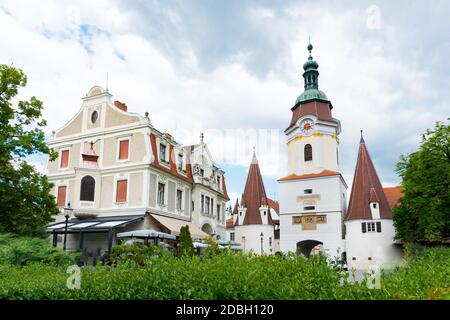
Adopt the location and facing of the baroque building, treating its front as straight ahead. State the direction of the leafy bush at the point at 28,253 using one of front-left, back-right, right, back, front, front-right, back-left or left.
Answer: front-right

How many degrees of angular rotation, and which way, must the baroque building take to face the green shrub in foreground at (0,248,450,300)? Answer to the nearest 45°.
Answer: approximately 45° to its right

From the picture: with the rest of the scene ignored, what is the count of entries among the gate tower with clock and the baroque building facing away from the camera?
0

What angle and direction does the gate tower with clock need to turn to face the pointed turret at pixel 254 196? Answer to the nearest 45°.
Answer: approximately 135° to its right

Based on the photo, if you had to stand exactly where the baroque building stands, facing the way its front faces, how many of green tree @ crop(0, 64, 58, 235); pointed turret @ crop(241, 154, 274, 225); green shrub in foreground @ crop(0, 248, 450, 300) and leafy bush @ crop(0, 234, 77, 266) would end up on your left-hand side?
1

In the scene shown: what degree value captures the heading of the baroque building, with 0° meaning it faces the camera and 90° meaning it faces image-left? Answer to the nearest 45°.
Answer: approximately 315°

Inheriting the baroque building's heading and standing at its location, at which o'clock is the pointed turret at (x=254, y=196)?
The pointed turret is roughly at 9 o'clock from the baroque building.

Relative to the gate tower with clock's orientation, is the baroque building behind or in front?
in front

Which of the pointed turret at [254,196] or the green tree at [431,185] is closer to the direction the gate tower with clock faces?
the green tree

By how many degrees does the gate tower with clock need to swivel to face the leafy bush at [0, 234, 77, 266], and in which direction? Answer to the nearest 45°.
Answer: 0° — it already faces it

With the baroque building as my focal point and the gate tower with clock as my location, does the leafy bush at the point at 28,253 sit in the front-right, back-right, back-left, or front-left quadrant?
front-left

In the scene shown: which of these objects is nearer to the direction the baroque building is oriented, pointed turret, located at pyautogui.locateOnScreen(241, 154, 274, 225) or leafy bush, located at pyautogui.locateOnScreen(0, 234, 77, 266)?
the leafy bush

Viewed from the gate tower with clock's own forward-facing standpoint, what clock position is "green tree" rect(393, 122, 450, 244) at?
The green tree is roughly at 11 o'clock from the gate tower with clock.

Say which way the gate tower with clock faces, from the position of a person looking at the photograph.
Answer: facing the viewer

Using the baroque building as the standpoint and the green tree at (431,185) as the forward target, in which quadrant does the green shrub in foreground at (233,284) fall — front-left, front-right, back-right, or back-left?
front-right
